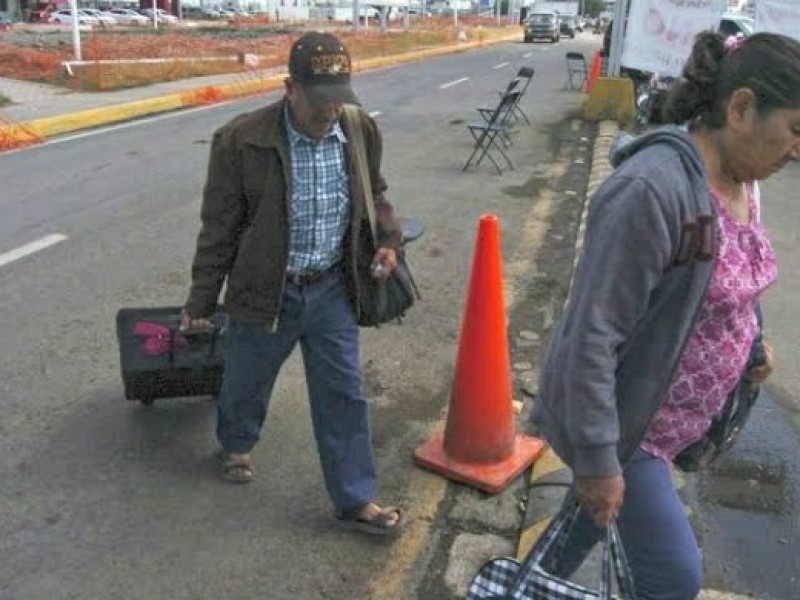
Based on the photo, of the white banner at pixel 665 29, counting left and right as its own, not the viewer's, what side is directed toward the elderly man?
front

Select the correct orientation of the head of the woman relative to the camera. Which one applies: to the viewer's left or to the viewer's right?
to the viewer's right

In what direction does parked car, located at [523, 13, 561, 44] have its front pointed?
toward the camera

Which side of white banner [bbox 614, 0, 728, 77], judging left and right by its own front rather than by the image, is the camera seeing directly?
front

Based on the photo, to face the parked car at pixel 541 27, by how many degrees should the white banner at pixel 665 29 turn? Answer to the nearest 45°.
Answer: approximately 180°

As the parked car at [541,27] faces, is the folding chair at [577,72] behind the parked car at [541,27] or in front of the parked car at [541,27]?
in front

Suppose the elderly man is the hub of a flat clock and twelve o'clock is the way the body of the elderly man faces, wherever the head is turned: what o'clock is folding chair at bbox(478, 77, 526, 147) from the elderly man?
The folding chair is roughly at 8 o'clock from the elderly man.

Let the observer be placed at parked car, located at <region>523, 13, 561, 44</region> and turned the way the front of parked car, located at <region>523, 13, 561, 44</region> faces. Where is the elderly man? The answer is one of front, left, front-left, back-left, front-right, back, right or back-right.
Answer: front

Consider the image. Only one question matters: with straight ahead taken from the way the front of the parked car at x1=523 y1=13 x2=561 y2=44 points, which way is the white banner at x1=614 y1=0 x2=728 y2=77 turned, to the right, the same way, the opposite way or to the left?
the same way

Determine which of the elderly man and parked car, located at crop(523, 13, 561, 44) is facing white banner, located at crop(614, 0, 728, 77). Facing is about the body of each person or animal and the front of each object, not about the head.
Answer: the parked car

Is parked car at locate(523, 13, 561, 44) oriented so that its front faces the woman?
yes

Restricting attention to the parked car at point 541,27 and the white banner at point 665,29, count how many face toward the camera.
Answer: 2

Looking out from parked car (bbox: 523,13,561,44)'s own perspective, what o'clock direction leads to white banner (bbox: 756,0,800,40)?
The white banner is roughly at 12 o'clock from the parked car.

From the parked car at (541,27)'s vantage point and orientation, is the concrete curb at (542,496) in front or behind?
in front

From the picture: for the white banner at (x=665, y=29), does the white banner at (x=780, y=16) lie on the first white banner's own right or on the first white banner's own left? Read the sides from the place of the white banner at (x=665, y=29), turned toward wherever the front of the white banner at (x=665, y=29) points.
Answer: on the first white banner's own left
